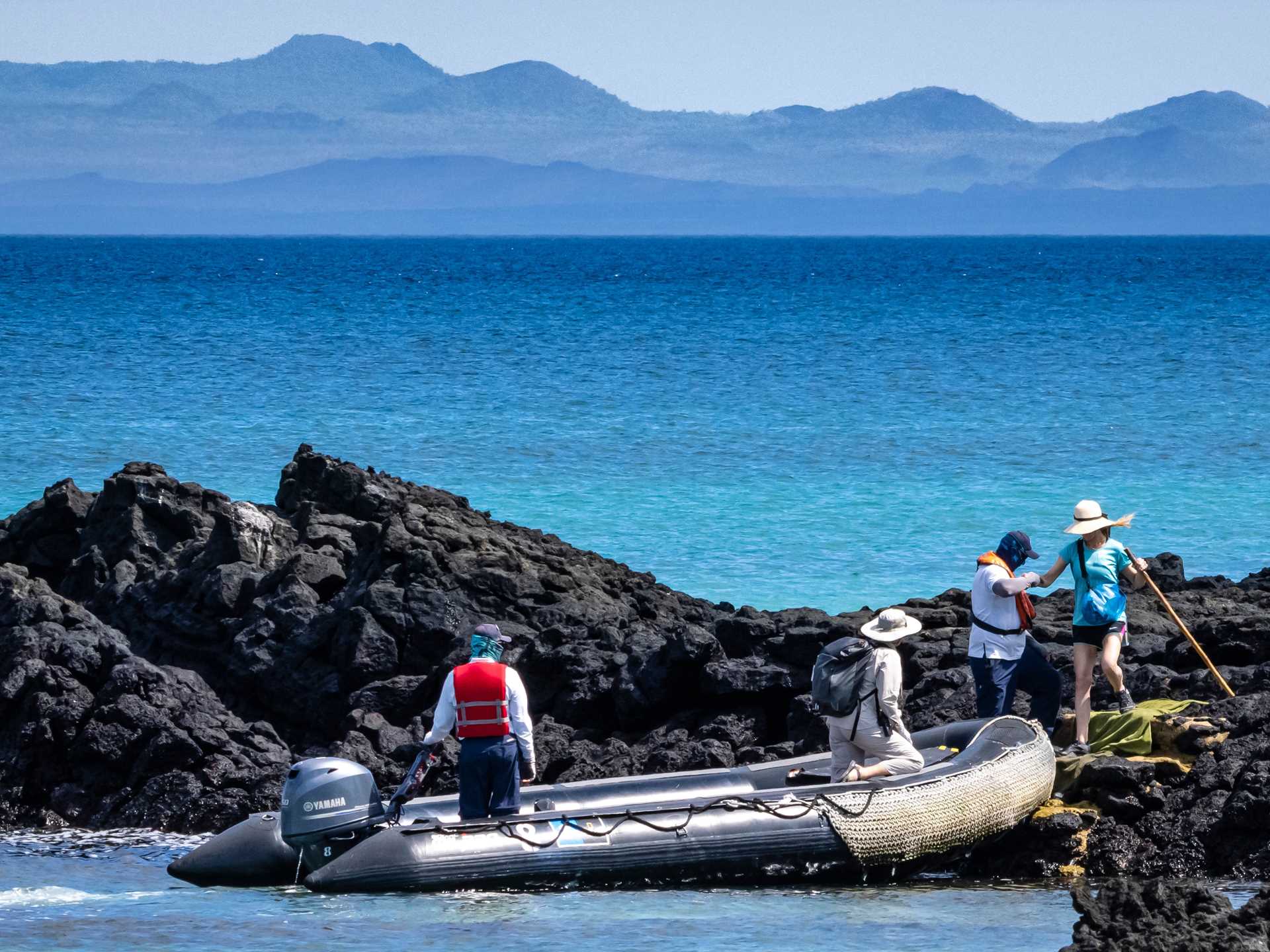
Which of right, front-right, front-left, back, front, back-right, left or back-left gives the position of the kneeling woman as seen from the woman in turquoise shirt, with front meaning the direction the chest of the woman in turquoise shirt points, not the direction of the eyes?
front-right

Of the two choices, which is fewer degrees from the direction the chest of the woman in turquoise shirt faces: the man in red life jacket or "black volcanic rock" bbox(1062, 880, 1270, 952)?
the black volcanic rock

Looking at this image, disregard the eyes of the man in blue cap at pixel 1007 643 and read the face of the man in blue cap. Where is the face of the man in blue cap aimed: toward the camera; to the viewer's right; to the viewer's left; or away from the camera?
to the viewer's right

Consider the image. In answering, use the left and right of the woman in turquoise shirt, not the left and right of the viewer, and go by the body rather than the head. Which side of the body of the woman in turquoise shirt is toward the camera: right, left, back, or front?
front

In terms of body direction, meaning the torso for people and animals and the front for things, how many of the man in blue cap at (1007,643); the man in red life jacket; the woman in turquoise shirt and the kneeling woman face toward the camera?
1

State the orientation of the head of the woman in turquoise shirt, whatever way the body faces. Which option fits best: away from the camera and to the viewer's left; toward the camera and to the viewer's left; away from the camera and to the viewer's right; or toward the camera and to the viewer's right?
toward the camera and to the viewer's left

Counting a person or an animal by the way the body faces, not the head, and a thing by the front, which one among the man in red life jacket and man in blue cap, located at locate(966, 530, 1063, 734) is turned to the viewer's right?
the man in blue cap

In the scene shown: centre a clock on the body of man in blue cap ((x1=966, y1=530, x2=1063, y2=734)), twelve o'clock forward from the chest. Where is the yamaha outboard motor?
The yamaha outboard motor is roughly at 5 o'clock from the man in blue cap.

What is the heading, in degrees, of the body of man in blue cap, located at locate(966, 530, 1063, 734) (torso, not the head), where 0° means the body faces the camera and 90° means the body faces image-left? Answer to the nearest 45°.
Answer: approximately 270°

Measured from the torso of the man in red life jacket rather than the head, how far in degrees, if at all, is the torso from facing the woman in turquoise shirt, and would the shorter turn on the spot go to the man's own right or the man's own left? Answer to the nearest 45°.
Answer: approximately 90° to the man's own right

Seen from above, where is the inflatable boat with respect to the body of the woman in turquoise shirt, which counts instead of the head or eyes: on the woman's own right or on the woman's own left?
on the woman's own right

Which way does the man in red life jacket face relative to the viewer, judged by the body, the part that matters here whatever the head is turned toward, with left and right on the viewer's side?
facing away from the viewer

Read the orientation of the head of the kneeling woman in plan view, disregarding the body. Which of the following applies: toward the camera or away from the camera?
away from the camera
